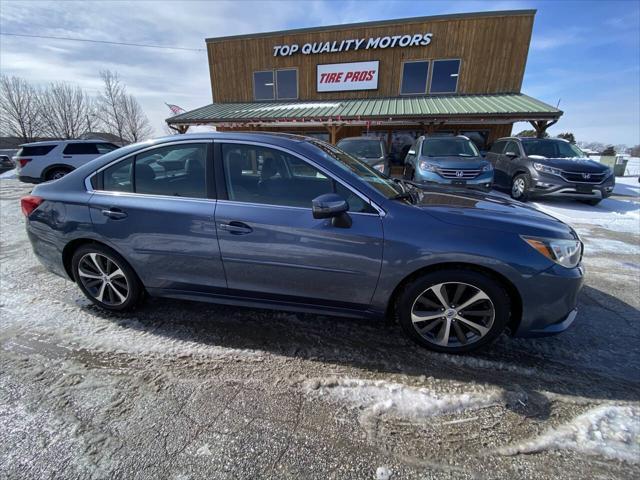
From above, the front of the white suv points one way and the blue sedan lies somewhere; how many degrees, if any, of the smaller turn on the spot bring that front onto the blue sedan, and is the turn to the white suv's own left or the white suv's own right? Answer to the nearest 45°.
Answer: approximately 90° to the white suv's own right

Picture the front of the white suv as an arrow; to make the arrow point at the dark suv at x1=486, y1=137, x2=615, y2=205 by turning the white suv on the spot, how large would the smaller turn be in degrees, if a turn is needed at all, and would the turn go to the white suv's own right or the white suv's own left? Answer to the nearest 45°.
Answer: approximately 45° to the white suv's own right

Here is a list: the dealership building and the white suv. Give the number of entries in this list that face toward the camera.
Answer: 1

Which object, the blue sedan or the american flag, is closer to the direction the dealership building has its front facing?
the blue sedan

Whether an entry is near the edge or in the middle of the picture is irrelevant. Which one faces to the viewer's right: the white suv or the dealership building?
the white suv

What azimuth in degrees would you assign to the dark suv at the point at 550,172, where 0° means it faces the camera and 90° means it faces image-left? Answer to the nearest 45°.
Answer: approximately 315°

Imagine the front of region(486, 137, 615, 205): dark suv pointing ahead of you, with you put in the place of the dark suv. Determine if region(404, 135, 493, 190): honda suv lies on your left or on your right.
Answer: on your right

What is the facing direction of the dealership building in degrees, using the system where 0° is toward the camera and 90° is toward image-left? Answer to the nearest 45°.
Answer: approximately 0°

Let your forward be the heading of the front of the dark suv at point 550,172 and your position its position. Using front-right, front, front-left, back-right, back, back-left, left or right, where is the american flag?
back-right

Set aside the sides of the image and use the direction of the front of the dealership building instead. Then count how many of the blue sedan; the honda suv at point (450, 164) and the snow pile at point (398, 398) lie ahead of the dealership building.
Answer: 3

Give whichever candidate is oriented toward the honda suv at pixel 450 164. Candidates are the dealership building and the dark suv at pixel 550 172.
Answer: the dealership building

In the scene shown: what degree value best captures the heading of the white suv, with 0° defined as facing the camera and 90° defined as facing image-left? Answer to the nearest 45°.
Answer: approximately 270°
